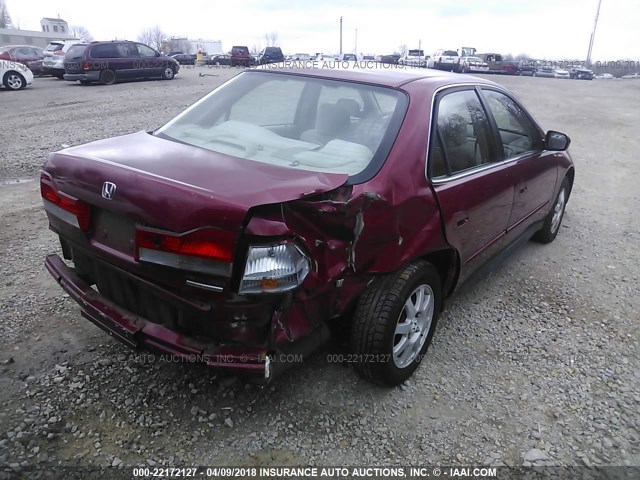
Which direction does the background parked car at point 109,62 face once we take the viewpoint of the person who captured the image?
facing away from the viewer and to the right of the viewer

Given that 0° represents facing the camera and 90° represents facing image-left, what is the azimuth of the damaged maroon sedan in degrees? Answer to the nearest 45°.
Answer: approximately 225°

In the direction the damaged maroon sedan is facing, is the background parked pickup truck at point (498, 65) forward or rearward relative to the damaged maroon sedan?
forward

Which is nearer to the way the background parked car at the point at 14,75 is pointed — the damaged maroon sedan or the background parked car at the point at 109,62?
the background parked car

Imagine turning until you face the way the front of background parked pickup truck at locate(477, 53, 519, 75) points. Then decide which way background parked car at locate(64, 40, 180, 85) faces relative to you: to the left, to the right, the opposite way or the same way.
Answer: the opposite way

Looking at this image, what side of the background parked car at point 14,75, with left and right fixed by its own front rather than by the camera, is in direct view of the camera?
right

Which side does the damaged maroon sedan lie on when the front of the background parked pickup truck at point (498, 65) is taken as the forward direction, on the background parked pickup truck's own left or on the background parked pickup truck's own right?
on the background parked pickup truck's own right

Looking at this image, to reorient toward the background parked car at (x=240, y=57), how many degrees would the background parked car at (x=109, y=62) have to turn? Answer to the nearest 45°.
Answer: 0° — it already faces it

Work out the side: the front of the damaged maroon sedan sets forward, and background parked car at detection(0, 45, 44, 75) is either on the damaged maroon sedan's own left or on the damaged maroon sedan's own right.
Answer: on the damaged maroon sedan's own left
